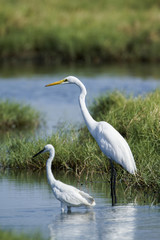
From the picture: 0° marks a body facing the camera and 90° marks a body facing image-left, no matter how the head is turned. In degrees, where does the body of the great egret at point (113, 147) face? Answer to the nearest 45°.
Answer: approximately 90°
